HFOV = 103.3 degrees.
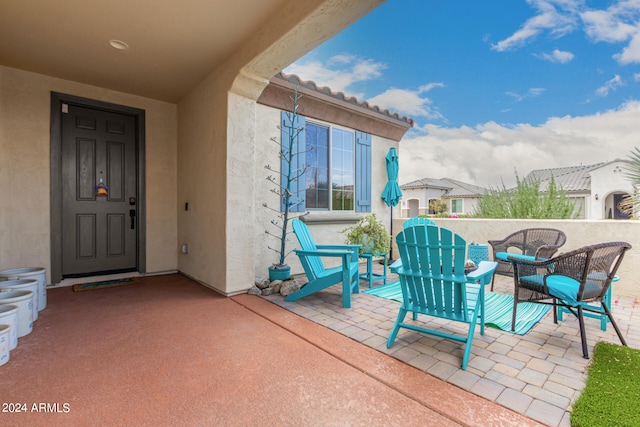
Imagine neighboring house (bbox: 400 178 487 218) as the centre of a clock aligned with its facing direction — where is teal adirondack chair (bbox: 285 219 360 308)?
The teal adirondack chair is roughly at 12 o'clock from the neighboring house.

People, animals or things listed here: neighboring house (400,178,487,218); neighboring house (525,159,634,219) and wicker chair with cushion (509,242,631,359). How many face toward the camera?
2

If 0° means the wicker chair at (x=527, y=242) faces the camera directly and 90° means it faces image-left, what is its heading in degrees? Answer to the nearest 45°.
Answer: approximately 45°

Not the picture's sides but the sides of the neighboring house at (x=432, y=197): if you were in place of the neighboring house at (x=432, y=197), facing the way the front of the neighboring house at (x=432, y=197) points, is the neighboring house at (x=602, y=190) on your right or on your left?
on your left

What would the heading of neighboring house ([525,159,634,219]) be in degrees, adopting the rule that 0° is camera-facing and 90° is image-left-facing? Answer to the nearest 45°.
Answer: approximately 0°
